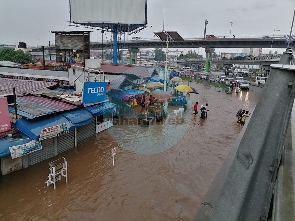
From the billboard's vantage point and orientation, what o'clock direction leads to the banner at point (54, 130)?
The banner is roughly at 12 o'clock from the billboard.

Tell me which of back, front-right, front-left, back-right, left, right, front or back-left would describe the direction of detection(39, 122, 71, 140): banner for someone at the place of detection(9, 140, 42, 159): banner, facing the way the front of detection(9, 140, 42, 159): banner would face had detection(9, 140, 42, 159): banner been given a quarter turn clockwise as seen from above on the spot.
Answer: back

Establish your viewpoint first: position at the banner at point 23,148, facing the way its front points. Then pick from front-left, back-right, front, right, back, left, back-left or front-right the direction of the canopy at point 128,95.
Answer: left

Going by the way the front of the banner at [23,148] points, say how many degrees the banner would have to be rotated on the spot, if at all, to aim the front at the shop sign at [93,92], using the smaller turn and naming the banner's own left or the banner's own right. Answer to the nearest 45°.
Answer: approximately 90° to the banner's own left

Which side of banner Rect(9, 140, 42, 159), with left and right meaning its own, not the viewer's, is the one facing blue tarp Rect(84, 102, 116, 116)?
left

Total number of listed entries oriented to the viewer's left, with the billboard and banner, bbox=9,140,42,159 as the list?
0

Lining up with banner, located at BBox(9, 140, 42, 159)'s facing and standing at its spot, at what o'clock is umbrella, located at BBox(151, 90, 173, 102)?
The umbrella is roughly at 9 o'clock from the banner.

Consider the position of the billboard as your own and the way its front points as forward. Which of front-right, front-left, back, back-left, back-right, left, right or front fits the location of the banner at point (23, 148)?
front

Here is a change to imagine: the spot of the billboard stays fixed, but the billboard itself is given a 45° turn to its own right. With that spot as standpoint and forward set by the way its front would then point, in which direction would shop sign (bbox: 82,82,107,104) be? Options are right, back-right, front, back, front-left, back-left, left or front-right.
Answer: front-left

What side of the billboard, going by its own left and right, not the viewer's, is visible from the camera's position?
front

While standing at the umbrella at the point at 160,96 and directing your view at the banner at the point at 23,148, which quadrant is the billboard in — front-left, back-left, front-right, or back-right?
back-right

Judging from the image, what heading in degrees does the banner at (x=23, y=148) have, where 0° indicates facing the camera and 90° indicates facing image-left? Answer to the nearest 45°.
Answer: approximately 315°
